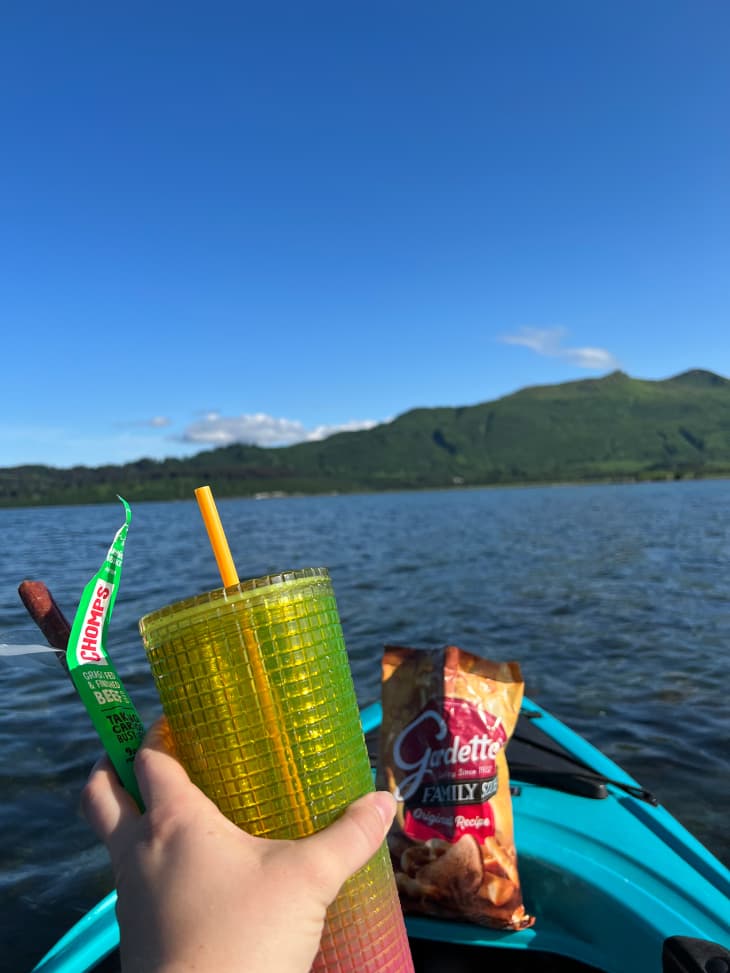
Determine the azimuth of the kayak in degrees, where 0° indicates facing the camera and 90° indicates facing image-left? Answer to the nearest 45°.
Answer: approximately 180°
